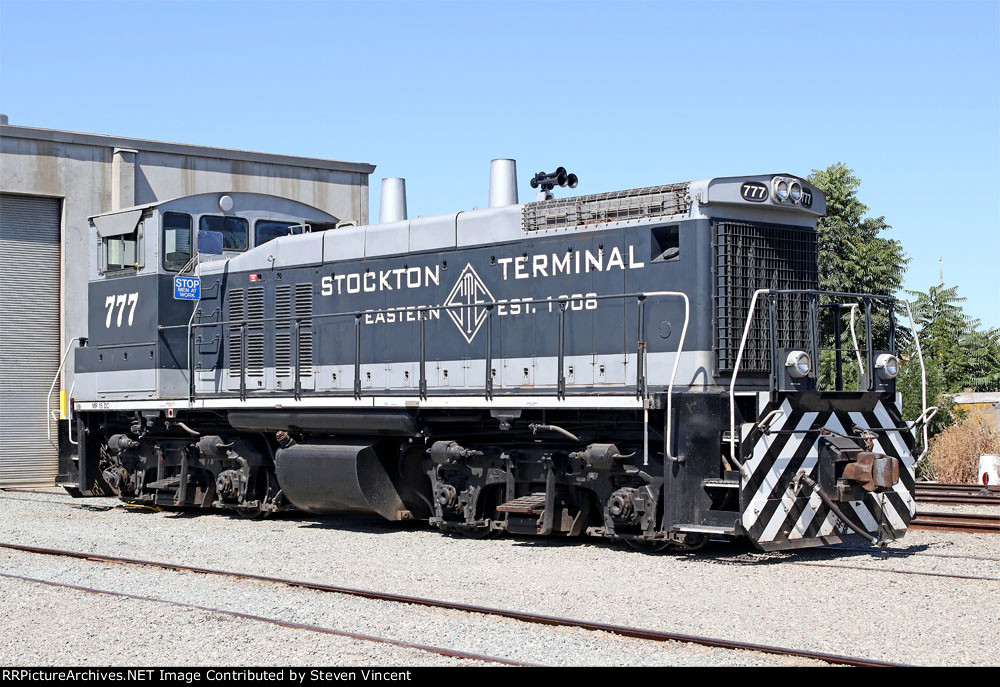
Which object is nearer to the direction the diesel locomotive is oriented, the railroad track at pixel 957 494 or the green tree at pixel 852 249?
the railroad track

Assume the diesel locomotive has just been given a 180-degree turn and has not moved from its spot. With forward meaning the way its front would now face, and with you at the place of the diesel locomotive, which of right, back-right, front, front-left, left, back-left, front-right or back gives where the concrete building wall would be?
front

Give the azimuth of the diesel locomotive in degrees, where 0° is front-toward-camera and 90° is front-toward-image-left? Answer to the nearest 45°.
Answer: approximately 315°
